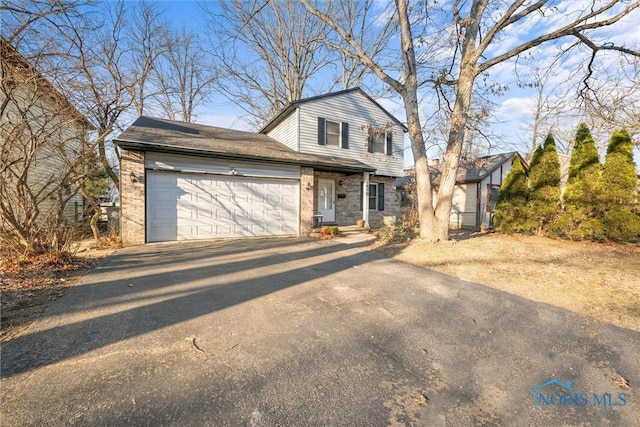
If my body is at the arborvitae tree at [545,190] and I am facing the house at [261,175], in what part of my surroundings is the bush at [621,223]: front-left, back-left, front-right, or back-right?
back-left

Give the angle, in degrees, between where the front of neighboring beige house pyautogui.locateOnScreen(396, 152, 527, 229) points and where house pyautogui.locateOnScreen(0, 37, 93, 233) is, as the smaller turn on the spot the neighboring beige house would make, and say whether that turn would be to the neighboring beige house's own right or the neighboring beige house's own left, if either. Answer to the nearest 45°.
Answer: approximately 90° to the neighboring beige house's own right

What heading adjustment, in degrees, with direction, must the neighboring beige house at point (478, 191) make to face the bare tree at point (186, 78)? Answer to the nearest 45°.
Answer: approximately 135° to its right

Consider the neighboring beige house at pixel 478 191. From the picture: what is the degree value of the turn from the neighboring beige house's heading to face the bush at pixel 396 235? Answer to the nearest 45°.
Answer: approximately 45° to its right

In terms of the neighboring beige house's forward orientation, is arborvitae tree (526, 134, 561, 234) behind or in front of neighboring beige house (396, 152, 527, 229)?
in front

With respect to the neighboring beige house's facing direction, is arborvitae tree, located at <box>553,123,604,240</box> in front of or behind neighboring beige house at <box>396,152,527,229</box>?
in front

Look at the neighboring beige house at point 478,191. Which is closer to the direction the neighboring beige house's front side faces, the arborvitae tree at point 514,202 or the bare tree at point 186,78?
the arborvitae tree

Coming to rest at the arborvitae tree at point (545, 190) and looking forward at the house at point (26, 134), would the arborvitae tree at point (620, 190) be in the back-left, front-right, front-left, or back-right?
back-left

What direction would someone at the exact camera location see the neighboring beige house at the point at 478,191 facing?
facing the viewer and to the right of the viewer

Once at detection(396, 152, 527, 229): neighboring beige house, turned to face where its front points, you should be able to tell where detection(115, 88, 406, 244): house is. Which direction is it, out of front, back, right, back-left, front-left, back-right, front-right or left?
right
